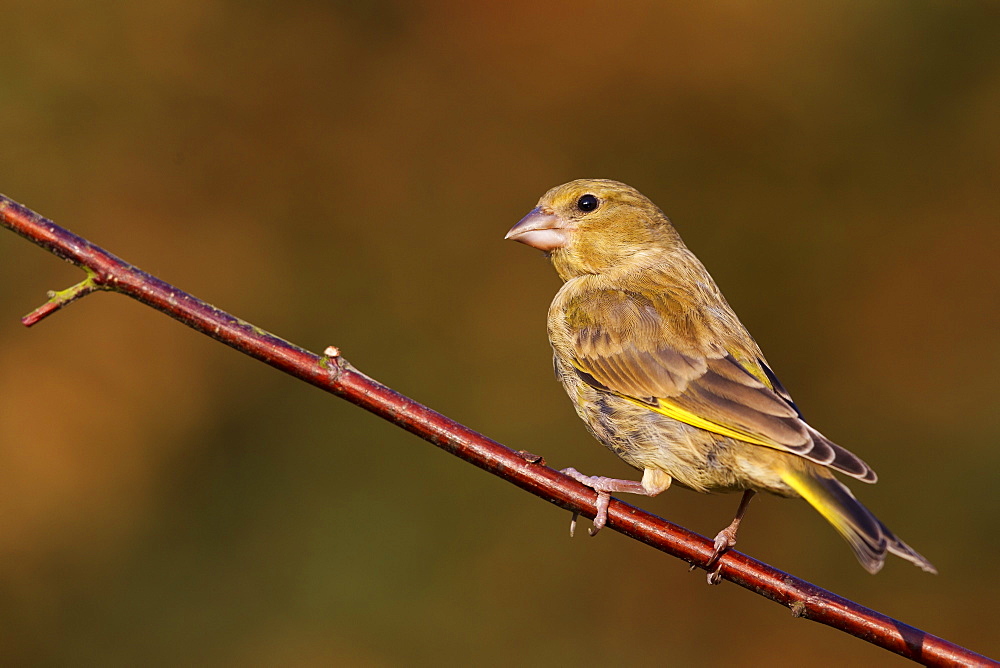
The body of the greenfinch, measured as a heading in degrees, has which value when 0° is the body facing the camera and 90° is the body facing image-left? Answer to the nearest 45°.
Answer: approximately 90°
